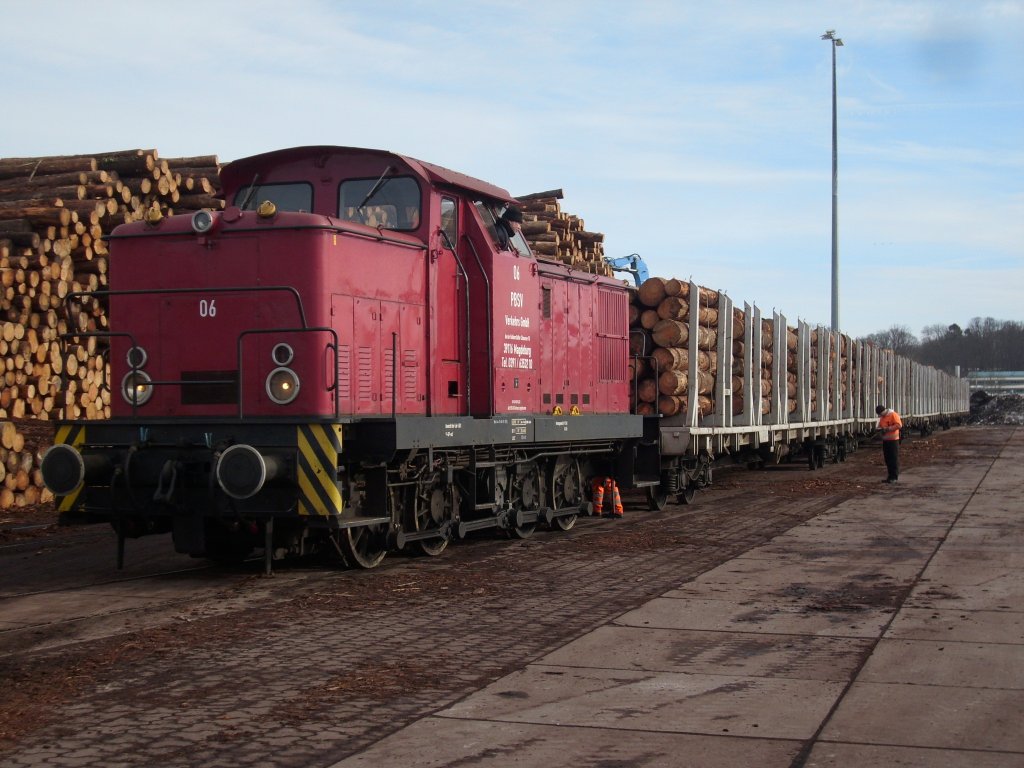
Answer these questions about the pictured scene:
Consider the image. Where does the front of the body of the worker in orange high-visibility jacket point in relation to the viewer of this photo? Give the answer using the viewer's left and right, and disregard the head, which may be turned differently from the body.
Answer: facing to the left of the viewer

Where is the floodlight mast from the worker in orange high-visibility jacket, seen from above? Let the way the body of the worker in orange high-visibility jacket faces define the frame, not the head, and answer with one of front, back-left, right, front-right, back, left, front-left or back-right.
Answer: right
